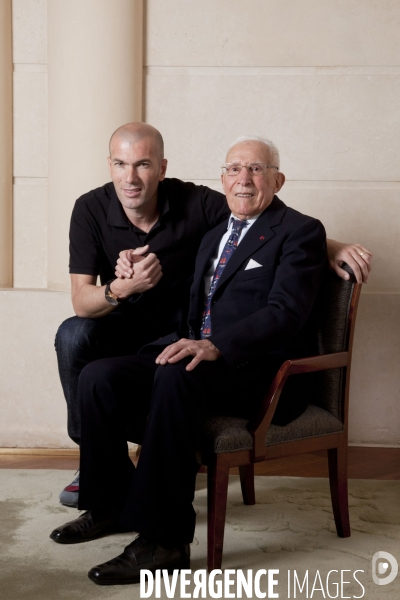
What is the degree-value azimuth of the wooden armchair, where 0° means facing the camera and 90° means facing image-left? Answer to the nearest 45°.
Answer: approximately 45°

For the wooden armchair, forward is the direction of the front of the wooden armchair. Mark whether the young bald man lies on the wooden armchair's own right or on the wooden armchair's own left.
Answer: on the wooden armchair's own right

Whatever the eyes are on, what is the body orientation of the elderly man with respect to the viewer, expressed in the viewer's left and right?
facing the viewer and to the left of the viewer

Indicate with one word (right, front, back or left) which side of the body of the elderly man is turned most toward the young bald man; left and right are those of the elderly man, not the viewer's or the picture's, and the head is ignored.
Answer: right
